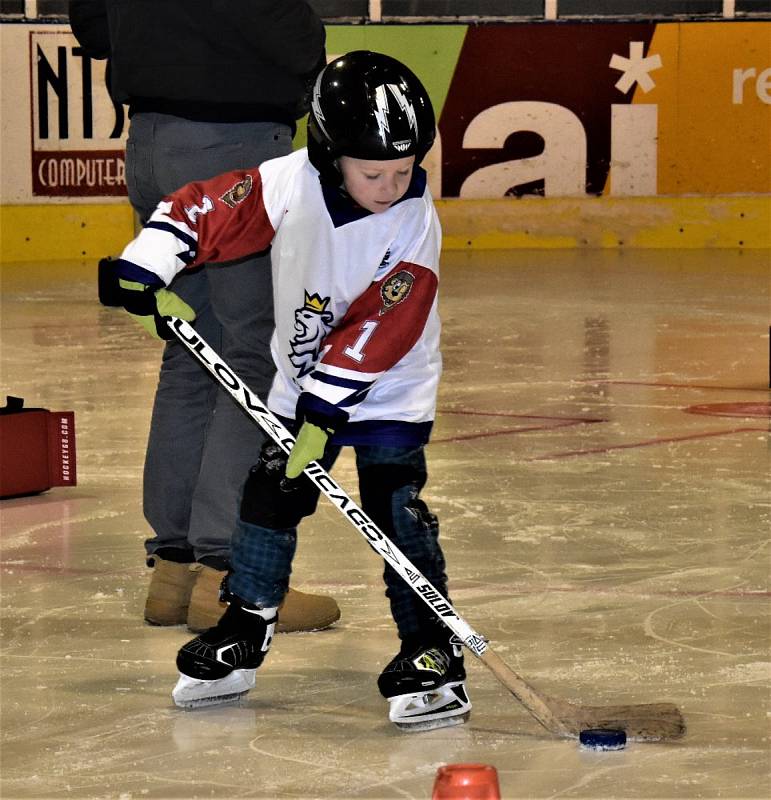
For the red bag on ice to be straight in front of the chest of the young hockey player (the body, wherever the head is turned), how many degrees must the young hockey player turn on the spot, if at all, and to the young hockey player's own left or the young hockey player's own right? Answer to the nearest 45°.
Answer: approximately 90° to the young hockey player's own right

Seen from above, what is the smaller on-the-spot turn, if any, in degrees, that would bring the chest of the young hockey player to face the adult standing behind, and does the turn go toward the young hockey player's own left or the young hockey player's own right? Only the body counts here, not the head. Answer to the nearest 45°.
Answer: approximately 135° to the young hockey player's own right

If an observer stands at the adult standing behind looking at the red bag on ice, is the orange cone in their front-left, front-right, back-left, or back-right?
back-left
